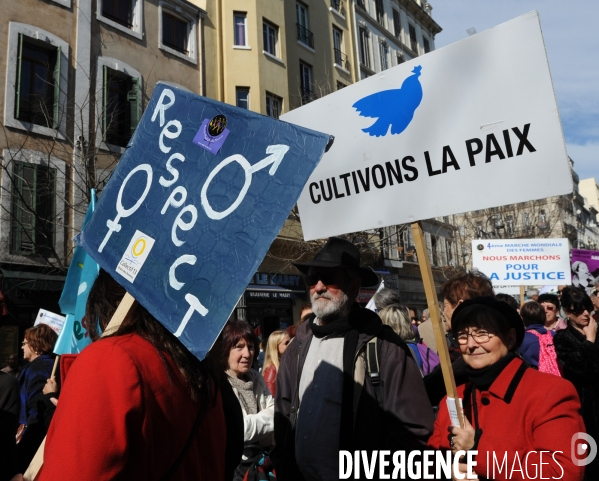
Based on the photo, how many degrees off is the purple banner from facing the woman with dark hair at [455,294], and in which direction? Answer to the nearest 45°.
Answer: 0° — it already faces them

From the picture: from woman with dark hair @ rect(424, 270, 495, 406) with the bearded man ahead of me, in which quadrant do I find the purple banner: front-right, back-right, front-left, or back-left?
back-right

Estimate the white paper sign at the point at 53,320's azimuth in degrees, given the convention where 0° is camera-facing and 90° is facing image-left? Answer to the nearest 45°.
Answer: approximately 0°

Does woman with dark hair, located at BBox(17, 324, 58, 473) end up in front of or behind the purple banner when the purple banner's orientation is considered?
in front

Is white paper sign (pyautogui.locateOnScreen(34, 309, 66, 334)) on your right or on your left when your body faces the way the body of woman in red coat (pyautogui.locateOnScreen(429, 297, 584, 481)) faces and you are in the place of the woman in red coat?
on your right

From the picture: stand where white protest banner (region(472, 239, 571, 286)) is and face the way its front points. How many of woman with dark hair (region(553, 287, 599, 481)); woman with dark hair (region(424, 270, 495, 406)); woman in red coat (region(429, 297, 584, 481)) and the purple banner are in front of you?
3
